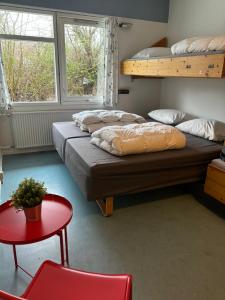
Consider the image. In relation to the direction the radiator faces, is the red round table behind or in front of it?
in front

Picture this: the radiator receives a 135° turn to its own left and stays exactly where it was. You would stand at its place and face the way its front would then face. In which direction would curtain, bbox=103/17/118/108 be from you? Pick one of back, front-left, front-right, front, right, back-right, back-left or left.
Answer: front-right

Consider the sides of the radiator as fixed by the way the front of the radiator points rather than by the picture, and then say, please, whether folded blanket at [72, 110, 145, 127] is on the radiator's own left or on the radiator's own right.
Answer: on the radiator's own left

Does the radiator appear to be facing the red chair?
yes

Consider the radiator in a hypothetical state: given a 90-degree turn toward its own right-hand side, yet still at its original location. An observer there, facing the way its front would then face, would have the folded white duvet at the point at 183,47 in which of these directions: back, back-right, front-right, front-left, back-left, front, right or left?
back-left

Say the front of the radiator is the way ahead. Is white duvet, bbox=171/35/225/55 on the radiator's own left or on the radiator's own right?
on the radiator's own left

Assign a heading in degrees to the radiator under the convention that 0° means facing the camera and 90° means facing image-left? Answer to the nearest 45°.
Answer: approximately 0°

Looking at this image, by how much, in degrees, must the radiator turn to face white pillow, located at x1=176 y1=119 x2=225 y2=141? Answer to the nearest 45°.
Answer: approximately 45° to its left

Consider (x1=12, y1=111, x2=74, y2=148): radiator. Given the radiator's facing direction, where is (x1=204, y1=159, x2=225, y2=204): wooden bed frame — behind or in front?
in front

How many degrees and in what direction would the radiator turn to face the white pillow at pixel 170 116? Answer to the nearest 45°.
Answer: approximately 90° to its left

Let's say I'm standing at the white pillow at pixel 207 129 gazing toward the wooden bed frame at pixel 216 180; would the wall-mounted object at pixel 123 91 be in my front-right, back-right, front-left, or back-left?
back-right
